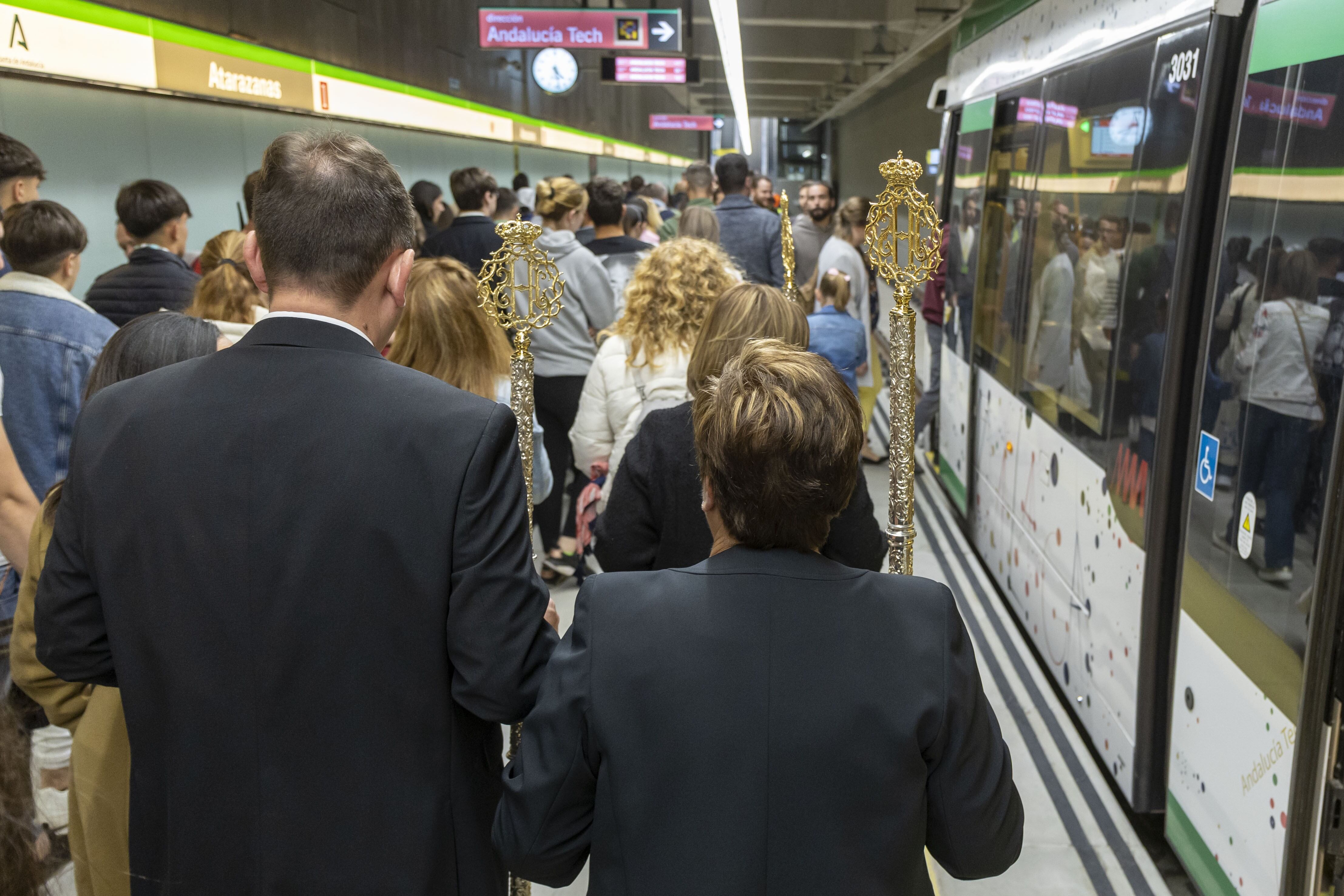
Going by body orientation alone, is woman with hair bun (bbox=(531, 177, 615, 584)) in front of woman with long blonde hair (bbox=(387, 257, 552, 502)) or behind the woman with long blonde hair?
in front

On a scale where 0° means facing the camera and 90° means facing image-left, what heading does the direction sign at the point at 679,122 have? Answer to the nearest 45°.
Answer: approximately 0°

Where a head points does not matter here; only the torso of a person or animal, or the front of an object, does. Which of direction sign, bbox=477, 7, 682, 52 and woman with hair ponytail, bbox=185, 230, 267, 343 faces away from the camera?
the woman with hair ponytail

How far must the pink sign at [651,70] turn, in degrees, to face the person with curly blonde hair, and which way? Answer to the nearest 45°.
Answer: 0° — it already faces them

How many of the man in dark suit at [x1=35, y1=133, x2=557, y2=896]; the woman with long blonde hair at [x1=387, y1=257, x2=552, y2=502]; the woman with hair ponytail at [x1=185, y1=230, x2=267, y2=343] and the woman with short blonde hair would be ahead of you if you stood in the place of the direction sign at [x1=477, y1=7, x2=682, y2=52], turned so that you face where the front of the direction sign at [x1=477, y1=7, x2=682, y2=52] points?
4

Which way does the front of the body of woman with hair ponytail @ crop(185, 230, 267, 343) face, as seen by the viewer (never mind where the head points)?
away from the camera

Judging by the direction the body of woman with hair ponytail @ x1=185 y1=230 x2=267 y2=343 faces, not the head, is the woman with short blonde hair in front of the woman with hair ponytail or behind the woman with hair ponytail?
behind

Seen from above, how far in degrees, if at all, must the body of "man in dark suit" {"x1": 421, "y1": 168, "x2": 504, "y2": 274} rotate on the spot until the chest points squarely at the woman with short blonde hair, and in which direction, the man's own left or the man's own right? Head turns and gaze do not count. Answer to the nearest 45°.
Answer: approximately 135° to the man's own right

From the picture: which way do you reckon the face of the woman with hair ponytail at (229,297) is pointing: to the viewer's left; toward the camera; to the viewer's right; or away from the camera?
away from the camera

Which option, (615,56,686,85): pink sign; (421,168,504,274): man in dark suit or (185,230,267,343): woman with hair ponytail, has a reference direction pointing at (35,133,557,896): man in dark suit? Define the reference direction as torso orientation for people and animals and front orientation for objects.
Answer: the pink sign

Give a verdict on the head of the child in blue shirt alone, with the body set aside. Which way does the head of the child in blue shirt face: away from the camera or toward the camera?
away from the camera
